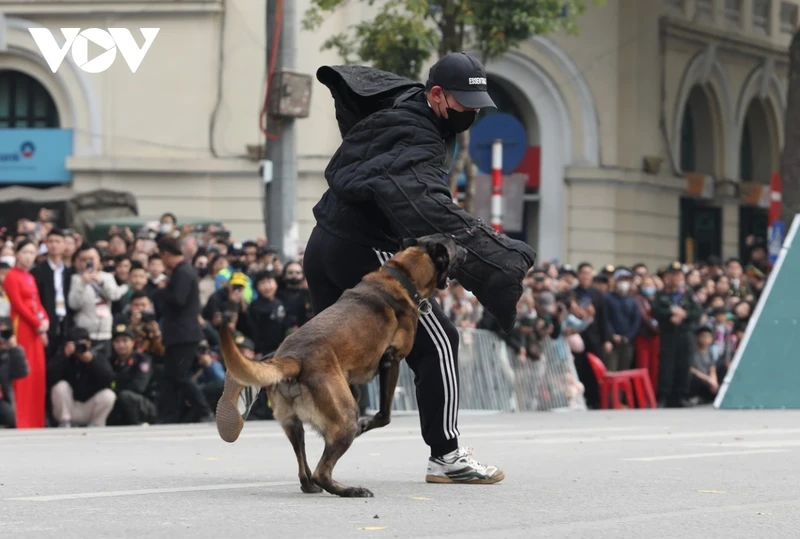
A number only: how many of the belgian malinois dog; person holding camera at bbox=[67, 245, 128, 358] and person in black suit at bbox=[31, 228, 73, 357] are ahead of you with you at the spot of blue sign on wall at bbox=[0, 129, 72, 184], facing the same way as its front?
3

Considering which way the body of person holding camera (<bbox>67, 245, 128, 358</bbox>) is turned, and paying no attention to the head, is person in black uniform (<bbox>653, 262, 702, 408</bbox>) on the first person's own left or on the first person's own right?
on the first person's own left

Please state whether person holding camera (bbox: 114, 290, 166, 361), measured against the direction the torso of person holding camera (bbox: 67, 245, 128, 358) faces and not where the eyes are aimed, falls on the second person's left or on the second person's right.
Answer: on the second person's left

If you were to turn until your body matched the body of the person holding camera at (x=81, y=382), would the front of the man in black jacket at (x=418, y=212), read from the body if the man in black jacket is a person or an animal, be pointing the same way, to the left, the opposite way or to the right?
to the left

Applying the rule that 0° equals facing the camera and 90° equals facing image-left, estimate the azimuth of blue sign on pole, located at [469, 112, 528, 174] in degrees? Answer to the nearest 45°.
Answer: approximately 0°

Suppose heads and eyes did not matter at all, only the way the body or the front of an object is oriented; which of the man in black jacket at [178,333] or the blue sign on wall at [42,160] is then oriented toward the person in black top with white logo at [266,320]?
the blue sign on wall

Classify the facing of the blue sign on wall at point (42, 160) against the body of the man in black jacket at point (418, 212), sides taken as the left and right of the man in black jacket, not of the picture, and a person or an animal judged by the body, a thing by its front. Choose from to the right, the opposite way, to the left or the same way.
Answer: to the right

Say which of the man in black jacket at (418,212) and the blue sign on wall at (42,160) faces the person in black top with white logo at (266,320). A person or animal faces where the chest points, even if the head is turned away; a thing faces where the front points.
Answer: the blue sign on wall
